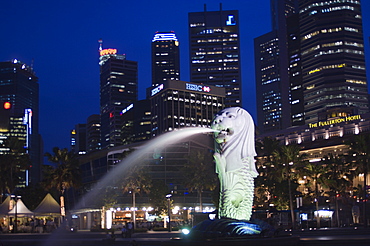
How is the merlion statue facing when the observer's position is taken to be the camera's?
facing the viewer and to the left of the viewer
